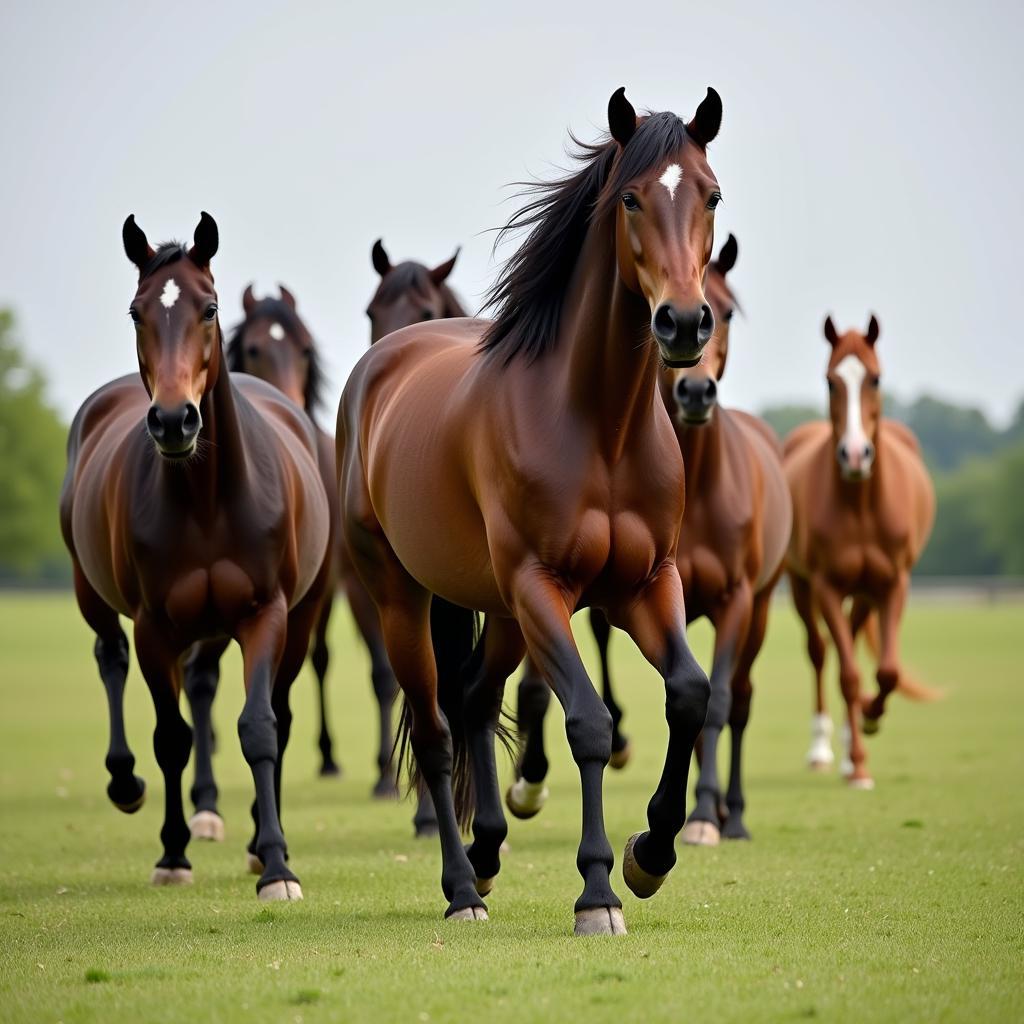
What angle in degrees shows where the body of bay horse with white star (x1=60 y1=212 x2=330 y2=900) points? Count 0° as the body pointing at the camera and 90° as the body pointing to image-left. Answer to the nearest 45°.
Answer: approximately 0°

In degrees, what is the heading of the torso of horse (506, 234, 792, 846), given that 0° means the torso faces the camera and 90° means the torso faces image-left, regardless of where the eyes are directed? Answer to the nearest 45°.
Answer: approximately 0°

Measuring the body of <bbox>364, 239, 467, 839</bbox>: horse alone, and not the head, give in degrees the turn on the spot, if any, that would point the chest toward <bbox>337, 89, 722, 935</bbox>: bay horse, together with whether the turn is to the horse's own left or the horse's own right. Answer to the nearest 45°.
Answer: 0° — it already faces it

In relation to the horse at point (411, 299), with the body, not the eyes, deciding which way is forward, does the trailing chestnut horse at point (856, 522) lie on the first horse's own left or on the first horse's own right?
on the first horse's own left

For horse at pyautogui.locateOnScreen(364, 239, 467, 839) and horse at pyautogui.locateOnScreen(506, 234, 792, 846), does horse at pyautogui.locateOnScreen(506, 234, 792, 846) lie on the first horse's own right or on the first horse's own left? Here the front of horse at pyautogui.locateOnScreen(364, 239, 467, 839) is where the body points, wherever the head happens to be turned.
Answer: on the first horse's own left

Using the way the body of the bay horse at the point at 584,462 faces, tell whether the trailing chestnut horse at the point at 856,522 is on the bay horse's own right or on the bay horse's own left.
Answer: on the bay horse's own left
